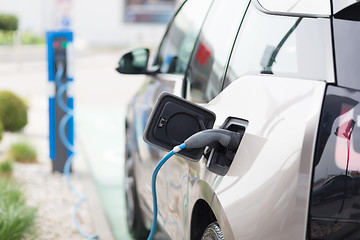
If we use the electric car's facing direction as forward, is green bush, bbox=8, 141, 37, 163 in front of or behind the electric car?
in front

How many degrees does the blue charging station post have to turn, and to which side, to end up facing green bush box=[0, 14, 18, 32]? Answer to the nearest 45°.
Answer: approximately 180°

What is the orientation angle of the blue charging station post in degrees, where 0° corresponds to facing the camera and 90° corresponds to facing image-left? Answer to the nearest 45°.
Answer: approximately 0°

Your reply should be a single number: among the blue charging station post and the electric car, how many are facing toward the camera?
1

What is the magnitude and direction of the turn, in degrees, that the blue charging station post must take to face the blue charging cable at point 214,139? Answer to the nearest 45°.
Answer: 0° — it already faces it

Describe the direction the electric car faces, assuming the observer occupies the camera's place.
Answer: facing away from the viewer and to the left of the viewer

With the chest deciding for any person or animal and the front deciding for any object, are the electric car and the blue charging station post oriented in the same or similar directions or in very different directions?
very different directions

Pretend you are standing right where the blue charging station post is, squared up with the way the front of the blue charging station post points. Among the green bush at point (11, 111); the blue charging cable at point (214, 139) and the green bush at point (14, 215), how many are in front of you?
2

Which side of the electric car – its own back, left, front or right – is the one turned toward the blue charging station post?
front

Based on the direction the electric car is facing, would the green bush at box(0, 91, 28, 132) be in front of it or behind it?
in front
